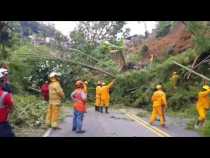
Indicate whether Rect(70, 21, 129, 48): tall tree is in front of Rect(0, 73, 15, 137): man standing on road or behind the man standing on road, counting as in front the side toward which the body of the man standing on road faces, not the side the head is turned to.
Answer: in front

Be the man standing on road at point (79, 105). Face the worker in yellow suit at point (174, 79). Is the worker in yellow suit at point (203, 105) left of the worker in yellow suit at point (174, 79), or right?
right

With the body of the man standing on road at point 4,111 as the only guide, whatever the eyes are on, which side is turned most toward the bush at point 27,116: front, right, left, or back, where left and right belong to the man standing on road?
front
